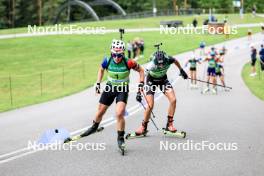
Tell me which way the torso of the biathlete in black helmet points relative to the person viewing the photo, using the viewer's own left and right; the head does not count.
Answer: facing the viewer
